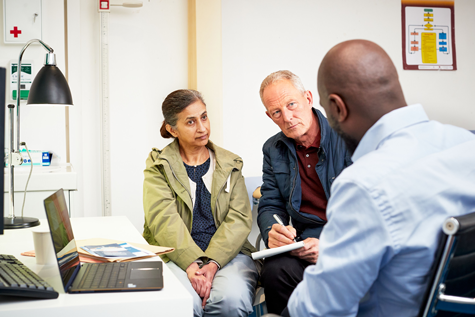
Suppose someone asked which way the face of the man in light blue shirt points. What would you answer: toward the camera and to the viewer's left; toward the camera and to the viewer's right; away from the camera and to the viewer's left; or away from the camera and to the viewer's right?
away from the camera and to the viewer's left

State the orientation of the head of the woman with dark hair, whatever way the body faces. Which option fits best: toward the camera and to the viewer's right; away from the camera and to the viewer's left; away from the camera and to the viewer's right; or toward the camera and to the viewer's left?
toward the camera and to the viewer's right

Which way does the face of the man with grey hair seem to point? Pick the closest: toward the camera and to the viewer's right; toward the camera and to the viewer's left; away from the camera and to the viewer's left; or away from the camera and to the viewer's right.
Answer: toward the camera and to the viewer's right

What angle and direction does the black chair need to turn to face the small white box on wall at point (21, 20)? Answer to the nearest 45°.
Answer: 0° — it already faces it

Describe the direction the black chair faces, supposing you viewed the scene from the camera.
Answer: facing away from the viewer and to the left of the viewer

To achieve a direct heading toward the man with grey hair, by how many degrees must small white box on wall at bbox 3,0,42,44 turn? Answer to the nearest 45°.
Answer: approximately 45° to its left

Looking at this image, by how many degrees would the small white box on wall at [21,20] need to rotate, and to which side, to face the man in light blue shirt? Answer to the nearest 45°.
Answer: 0° — it already faces them

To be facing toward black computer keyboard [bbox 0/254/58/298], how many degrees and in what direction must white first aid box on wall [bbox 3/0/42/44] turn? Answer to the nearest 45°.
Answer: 0° — it already faces it

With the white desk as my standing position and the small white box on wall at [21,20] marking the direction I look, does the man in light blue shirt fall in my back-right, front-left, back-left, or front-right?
back-right

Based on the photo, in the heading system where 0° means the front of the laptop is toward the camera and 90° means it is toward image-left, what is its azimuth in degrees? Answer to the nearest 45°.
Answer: approximately 270°

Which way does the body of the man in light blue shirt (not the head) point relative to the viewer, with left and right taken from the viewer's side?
facing away from the viewer and to the left of the viewer
